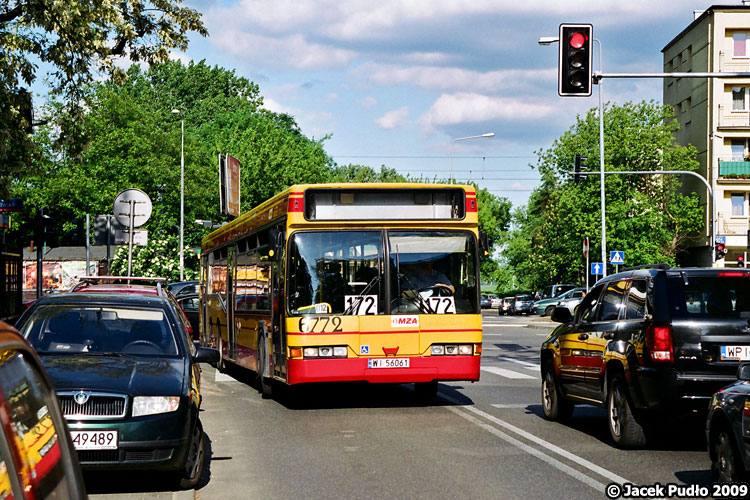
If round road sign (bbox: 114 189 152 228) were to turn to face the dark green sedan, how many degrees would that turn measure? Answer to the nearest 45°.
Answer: approximately 180°

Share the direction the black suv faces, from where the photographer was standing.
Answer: facing away from the viewer and to the left of the viewer

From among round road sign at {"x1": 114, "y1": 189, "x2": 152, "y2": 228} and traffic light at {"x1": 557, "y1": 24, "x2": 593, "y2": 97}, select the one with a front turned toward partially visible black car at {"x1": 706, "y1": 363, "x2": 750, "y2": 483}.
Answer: the traffic light

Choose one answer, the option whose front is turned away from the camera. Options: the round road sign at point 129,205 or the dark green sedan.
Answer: the round road sign

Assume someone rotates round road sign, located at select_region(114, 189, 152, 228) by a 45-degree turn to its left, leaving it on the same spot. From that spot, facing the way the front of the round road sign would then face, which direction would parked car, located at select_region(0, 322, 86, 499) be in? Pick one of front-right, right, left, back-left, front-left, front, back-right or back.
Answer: back-left

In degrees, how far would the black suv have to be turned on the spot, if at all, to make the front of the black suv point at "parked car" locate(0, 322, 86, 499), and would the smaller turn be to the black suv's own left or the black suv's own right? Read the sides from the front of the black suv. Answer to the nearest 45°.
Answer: approximately 135° to the black suv's own left

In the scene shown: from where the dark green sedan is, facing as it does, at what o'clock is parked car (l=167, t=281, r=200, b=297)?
The parked car is roughly at 6 o'clock from the dark green sedan.

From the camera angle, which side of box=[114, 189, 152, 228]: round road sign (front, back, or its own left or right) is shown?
back

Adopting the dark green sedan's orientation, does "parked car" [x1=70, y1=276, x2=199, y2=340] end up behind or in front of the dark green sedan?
behind

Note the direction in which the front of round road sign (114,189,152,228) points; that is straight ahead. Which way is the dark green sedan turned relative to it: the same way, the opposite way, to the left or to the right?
the opposite way

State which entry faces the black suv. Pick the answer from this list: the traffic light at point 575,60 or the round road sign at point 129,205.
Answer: the traffic light

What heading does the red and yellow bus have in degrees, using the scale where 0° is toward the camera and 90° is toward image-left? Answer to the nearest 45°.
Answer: approximately 0°

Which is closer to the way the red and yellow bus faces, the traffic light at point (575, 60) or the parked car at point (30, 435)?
the parked car

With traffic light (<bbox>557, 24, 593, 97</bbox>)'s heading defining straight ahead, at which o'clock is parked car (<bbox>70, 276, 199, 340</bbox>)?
The parked car is roughly at 2 o'clock from the traffic light.
